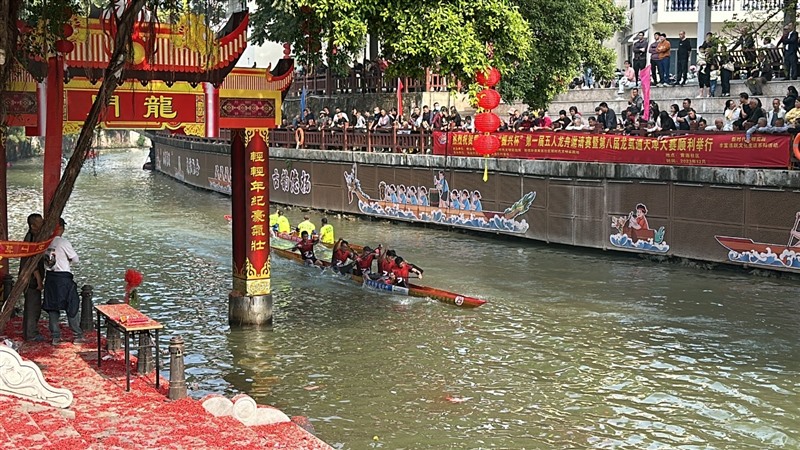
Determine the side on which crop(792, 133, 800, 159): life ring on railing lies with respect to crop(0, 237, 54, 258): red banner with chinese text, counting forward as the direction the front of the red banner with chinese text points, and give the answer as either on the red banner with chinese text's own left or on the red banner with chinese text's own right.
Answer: on the red banner with chinese text's own left

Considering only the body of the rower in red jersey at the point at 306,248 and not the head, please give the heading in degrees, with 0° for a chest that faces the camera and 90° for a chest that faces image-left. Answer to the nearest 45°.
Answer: approximately 315°

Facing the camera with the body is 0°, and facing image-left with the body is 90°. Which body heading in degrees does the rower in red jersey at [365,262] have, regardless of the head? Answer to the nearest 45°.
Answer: approximately 315°

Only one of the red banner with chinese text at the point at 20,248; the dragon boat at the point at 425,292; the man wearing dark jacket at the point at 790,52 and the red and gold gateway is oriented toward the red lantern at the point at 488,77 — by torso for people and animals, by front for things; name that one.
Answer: the man wearing dark jacket

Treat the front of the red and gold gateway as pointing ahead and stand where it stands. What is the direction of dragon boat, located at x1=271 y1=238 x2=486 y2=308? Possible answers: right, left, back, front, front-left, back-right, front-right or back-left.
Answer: back-left

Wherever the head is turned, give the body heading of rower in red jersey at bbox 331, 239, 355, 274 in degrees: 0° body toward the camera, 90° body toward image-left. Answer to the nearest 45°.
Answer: approximately 315°

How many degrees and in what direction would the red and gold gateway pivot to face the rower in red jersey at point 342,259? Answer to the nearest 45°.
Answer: approximately 135° to its left

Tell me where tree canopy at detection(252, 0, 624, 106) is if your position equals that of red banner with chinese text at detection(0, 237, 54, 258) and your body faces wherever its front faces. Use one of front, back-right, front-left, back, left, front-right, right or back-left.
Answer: back-left

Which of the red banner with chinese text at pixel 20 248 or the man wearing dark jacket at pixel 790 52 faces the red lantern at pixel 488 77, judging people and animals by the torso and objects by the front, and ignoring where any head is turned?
the man wearing dark jacket

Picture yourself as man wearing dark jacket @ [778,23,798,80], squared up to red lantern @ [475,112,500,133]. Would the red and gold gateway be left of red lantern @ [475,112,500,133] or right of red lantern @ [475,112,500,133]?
left

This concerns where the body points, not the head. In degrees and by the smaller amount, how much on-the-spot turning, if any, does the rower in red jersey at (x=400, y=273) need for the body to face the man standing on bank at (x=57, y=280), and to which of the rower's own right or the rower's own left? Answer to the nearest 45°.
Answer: approximately 90° to the rower's own right

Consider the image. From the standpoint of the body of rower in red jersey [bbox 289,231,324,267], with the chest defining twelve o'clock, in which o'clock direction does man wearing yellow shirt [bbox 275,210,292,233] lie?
The man wearing yellow shirt is roughly at 7 o'clock from the rower in red jersey.

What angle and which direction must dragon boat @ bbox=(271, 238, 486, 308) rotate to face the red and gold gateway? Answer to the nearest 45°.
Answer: approximately 90° to its right
